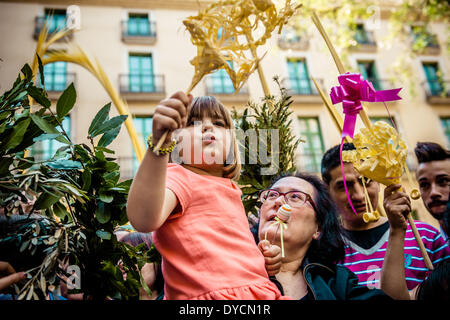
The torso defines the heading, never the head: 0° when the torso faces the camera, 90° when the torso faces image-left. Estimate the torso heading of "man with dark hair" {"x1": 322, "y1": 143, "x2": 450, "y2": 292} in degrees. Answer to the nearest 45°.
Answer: approximately 0°

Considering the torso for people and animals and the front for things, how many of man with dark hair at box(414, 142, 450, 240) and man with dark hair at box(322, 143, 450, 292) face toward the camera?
2

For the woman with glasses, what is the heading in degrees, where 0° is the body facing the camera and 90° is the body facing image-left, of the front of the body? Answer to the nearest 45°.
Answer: approximately 45°
